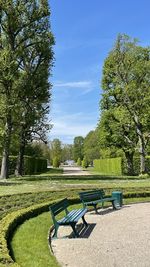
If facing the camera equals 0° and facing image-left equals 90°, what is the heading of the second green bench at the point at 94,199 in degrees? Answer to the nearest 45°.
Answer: approximately 315°

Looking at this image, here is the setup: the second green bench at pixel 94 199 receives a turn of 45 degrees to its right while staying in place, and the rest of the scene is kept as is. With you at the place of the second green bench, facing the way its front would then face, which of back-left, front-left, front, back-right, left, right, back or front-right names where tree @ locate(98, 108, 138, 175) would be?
back

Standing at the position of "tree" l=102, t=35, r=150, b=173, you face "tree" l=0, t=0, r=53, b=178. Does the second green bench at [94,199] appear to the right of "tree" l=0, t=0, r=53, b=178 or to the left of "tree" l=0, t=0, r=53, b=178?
left

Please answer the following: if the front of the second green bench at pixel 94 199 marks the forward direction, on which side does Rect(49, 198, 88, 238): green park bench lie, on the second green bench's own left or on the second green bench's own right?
on the second green bench's own right

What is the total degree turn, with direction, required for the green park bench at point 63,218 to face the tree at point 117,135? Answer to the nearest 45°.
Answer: approximately 135° to its left

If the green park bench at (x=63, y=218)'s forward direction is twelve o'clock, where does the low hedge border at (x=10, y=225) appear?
The low hedge border is roughly at 5 o'clock from the green park bench.

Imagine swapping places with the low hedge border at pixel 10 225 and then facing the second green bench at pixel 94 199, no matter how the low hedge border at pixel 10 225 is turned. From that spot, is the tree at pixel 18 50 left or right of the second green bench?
left

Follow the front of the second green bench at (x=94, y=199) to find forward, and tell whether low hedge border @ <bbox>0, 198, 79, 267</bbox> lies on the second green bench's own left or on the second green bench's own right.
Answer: on the second green bench's own right

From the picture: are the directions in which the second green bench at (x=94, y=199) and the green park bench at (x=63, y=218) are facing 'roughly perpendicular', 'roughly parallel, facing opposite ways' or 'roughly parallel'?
roughly parallel

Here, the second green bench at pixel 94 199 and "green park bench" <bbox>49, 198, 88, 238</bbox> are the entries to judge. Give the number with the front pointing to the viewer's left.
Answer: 0
